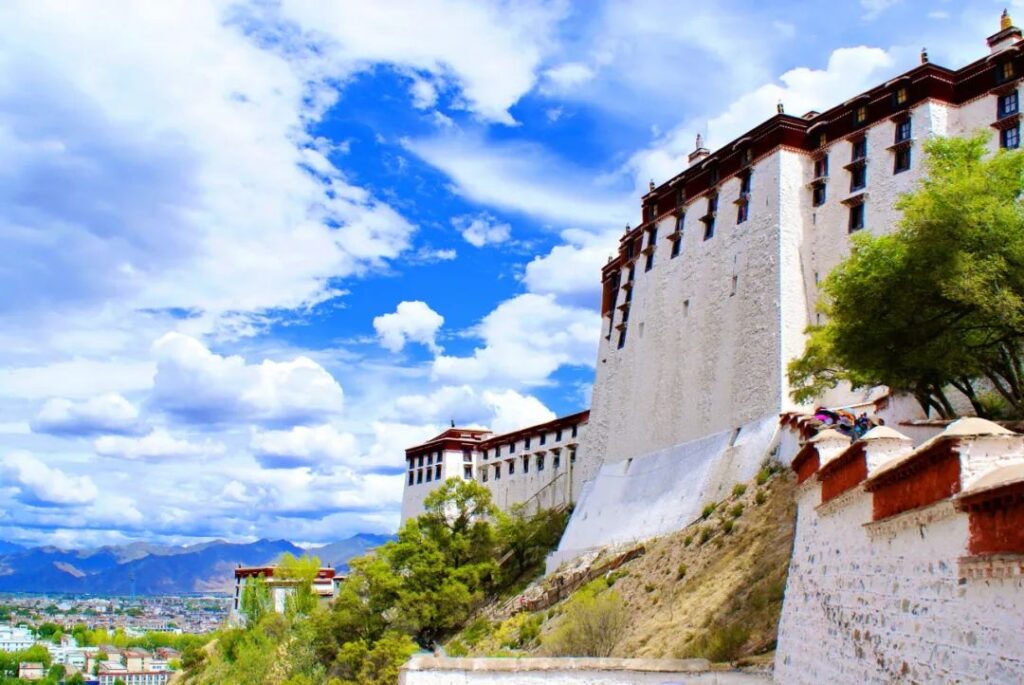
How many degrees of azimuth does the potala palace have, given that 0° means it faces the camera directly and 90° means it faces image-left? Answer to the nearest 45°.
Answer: approximately 45°
